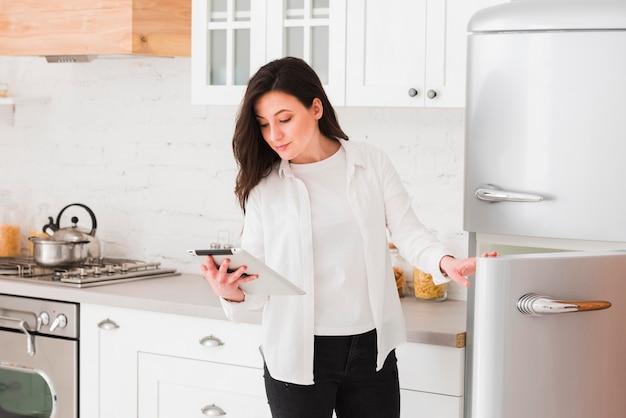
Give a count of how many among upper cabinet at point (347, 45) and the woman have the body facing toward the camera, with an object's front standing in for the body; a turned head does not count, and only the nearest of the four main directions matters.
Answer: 2

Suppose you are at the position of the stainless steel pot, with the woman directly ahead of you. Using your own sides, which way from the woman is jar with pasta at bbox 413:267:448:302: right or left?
left

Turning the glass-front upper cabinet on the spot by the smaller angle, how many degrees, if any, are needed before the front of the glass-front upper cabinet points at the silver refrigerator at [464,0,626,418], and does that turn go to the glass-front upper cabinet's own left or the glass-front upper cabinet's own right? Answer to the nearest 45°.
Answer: approximately 45° to the glass-front upper cabinet's own left

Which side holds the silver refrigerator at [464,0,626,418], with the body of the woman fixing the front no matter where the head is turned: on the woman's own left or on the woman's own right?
on the woman's own left

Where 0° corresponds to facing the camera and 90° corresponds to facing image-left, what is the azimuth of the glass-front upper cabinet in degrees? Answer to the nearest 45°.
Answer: approximately 0°

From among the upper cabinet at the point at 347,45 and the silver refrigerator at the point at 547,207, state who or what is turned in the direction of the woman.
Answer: the upper cabinet

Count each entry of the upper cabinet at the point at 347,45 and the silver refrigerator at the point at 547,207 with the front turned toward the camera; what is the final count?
2

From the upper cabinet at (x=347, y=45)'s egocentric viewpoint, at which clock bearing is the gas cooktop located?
The gas cooktop is roughly at 4 o'clock from the upper cabinet.

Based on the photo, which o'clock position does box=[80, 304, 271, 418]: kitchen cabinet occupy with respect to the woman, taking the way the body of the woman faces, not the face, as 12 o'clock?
The kitchen cabinet is roughly at 5 o'clock from the woman.

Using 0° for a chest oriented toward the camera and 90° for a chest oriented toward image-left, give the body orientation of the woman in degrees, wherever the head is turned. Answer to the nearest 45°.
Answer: approximately 0°
